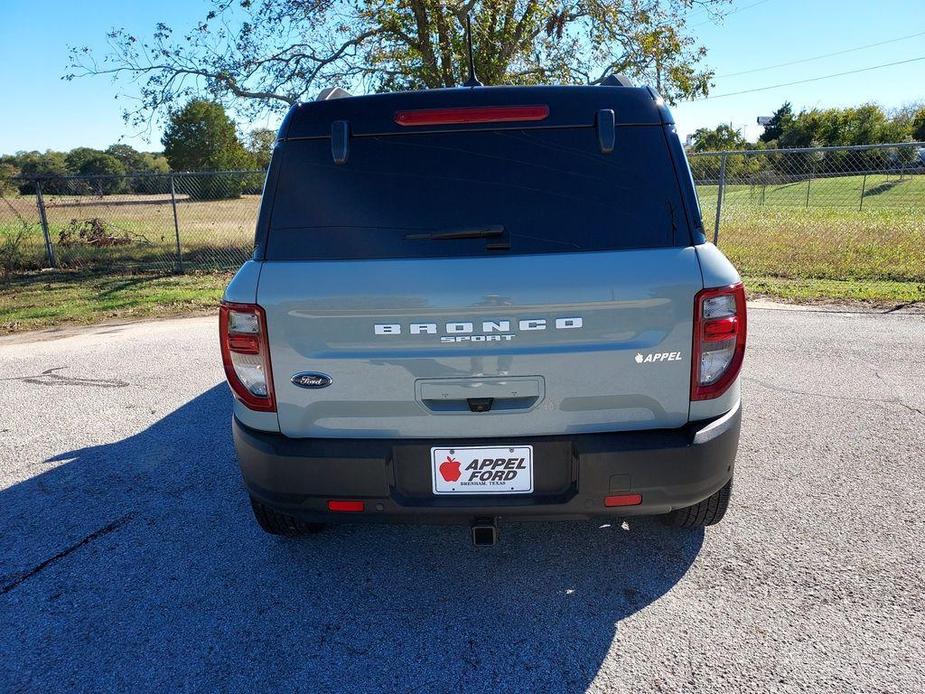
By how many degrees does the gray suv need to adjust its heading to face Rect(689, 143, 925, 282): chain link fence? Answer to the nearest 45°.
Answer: approximately 45° to its right

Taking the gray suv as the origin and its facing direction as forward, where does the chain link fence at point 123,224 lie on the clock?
The chain link fence is roughly at 11 o'clock from the gray suv.

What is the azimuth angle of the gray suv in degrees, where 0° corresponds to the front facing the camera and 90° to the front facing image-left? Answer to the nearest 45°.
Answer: approximately 180°

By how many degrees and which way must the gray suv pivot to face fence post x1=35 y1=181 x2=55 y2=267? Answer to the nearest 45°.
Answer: approximately 45° to its left
